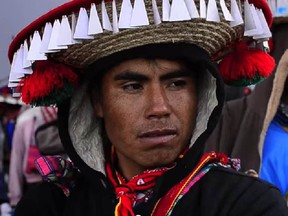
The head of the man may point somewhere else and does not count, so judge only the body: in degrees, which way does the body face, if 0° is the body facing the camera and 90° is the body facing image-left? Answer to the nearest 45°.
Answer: approximately 0°

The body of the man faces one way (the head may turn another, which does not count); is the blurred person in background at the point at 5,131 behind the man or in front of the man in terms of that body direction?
behind
